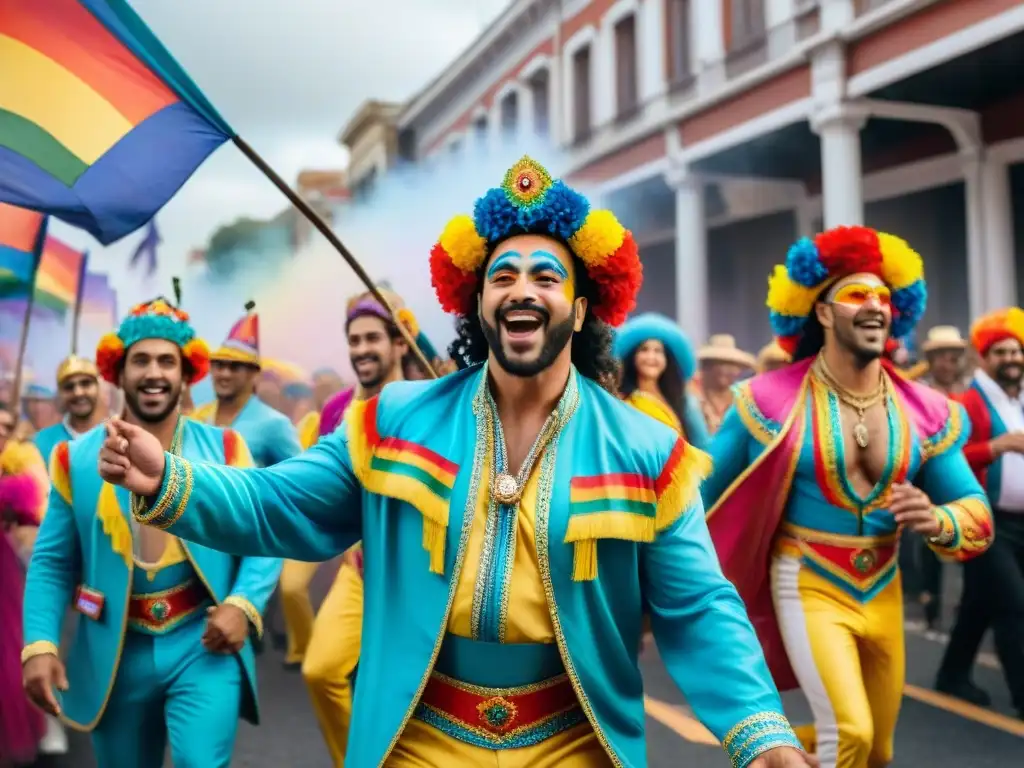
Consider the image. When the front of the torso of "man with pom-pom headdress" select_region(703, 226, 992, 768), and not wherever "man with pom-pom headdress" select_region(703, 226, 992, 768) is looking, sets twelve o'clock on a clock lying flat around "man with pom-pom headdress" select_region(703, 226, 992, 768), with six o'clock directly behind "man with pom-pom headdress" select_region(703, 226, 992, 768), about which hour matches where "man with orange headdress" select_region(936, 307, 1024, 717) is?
"man with orange headdress" select_region(936, 307, 1024, 717) is roughly at 8 o'clock from "man with pom-pom headdress" select_region(703, 226, 992, 768).

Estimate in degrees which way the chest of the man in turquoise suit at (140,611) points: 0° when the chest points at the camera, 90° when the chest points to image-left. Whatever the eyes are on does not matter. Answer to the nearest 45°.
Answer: approximately 0°

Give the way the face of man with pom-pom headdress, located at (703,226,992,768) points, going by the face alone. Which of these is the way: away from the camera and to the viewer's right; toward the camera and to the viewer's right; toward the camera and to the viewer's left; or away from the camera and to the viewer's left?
toward the camera and to the viewer's right

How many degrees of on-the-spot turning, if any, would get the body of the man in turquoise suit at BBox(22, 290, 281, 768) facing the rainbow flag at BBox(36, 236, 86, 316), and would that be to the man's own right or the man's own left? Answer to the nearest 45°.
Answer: approximately 180°

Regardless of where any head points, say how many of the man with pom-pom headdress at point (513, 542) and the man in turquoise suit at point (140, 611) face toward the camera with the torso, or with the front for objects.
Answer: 2

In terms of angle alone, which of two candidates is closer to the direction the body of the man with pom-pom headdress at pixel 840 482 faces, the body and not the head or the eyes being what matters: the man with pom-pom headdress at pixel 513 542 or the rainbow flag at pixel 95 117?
the man with pom-pom headdress

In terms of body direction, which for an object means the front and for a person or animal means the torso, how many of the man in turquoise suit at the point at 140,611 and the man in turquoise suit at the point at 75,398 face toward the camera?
2
